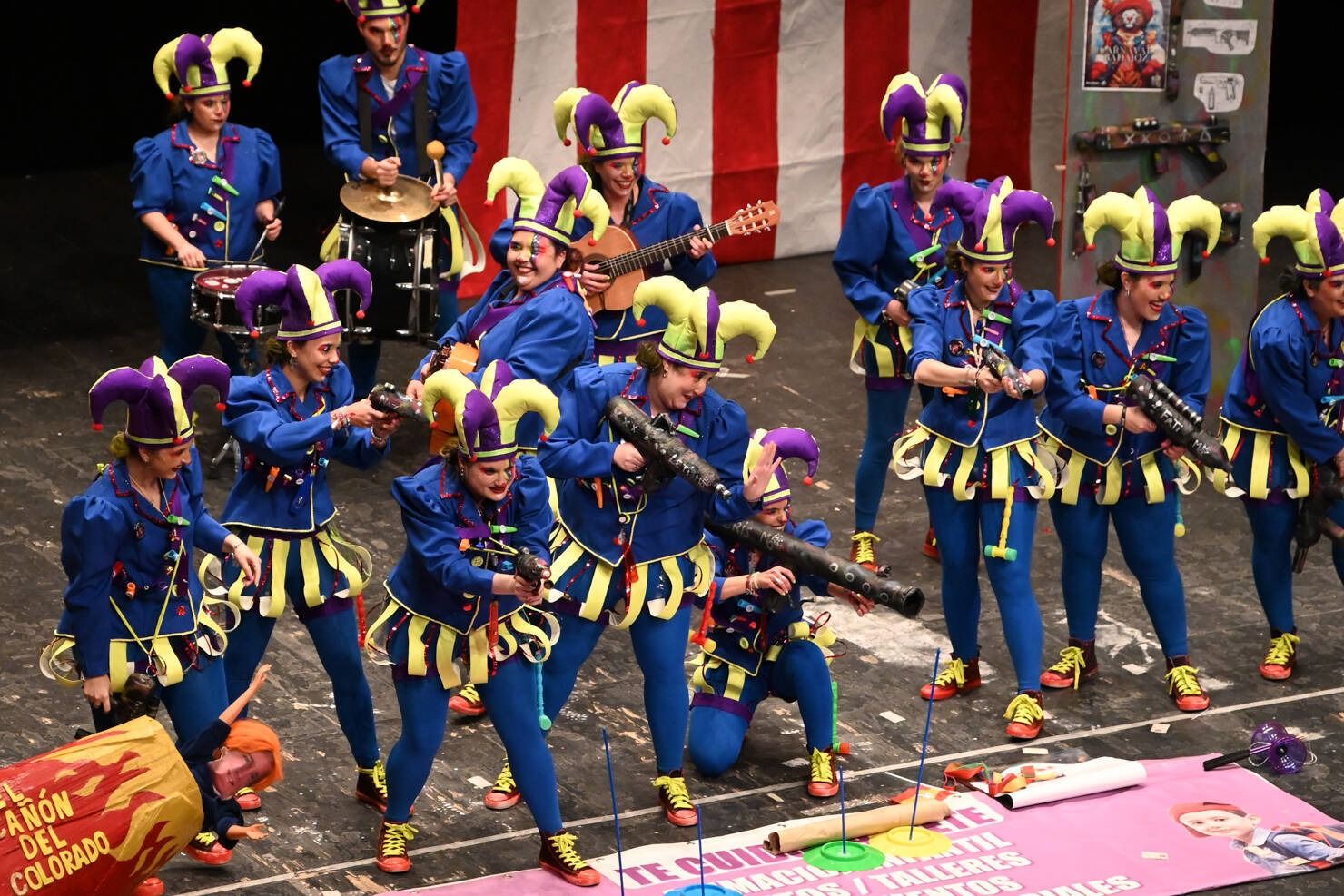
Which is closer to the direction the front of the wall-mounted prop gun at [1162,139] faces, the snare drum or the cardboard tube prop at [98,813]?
the snare drum

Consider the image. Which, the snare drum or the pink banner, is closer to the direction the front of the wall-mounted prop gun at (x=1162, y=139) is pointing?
the snare drum

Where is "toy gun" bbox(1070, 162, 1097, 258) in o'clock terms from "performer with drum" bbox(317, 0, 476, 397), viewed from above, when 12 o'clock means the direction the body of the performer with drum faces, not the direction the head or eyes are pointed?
The toy gun is roughly at 9 o'clock from the performer with drum.

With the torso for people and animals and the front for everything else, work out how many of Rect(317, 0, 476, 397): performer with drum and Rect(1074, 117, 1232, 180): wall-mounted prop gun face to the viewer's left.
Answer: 1

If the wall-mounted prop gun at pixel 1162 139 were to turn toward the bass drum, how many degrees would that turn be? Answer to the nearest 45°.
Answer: approximately 45° to its left

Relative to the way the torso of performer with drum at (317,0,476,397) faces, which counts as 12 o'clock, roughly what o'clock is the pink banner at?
The pink banner is roughly at 11 o'clock from the performer with drum.

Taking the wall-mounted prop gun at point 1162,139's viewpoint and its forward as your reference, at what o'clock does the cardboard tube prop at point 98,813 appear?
The cardboard tube prop is roughly at 10 o'clock from the wall-mounted prop gun.

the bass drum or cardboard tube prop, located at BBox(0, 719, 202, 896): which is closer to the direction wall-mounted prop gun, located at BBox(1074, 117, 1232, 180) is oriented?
the bass drum

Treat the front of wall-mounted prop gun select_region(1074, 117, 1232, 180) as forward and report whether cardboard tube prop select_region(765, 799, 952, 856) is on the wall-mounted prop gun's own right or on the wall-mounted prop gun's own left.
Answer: on the wall-mounted prop gun's own left

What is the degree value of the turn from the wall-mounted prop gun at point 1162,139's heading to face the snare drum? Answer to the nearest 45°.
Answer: approximately 45° to its left

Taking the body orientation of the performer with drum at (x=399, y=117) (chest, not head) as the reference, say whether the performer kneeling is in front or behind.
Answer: in front

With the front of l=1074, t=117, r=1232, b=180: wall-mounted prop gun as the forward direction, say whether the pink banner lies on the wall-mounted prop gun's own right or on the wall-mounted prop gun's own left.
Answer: on the wall-mounted prop gun's own left

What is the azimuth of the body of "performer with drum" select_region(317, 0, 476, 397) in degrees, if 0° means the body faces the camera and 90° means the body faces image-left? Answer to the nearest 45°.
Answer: approximately 0°

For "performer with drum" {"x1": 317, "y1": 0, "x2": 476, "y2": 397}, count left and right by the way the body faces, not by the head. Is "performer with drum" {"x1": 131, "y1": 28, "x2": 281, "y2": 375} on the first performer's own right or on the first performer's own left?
on the first performer's own right

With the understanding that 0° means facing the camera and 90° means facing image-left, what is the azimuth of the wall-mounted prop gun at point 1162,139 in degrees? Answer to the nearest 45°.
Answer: approximately 90°

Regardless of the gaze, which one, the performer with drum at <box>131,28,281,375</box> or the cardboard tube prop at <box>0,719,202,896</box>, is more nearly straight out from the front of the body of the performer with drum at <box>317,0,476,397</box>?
the cardboard tube prop

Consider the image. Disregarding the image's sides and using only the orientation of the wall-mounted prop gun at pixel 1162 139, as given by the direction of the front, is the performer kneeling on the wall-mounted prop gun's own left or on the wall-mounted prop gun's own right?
on the wall-mounted prop gun's own left

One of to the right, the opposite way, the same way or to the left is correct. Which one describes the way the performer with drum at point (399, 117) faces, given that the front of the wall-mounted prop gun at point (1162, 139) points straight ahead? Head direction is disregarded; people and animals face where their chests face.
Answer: to the left
